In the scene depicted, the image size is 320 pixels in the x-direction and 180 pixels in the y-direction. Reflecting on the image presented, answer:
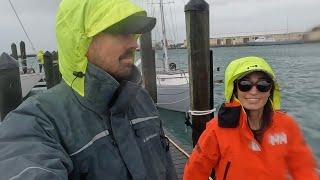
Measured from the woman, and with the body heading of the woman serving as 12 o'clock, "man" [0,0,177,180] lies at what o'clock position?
The man is roughly at 1 o'clock from the woman.

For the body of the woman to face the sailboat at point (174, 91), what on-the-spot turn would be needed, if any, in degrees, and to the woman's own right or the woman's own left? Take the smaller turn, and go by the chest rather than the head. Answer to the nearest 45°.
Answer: approximately 180°

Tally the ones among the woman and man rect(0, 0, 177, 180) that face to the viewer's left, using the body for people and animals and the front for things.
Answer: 0

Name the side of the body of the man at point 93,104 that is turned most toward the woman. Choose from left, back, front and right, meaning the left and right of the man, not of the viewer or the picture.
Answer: left

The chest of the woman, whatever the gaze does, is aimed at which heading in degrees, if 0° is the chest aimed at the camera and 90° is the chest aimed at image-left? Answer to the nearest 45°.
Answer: approximately 0°

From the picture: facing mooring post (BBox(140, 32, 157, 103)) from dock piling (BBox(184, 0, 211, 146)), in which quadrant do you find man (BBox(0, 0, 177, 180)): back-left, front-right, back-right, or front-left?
back-left

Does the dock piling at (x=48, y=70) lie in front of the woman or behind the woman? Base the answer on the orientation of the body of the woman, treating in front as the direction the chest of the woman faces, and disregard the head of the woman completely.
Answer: behind

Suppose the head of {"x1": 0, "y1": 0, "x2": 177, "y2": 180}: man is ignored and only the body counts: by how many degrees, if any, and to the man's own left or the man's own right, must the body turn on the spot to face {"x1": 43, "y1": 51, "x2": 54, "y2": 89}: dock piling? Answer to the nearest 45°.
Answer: approximately 135° to the man's own left

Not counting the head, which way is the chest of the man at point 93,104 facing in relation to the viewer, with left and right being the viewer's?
facing the viewer and to the right of the viewer

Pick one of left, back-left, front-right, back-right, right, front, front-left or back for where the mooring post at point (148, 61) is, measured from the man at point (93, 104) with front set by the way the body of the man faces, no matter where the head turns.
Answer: back-left

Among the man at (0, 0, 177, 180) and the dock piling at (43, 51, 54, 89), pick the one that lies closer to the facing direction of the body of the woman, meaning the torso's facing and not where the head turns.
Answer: the man

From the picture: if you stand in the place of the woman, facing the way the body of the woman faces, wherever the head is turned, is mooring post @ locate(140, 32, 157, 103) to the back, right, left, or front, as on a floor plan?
back
